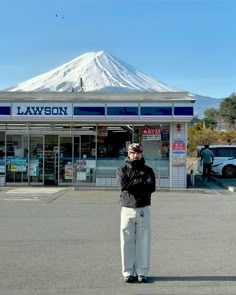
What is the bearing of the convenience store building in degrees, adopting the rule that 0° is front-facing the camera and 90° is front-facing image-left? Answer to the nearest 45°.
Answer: approximately 0°

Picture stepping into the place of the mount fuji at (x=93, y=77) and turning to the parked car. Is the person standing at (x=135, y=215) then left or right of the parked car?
right

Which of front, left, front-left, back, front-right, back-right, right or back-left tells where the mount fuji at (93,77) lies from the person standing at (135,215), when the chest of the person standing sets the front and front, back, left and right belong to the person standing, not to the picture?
back

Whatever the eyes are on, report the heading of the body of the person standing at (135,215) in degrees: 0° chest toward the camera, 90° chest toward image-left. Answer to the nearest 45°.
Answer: approximately 0°

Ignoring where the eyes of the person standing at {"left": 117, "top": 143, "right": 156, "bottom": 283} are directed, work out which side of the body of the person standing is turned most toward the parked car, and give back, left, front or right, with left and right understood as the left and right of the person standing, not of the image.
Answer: back

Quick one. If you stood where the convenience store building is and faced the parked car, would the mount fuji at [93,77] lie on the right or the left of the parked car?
left

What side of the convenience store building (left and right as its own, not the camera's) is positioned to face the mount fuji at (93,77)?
back
